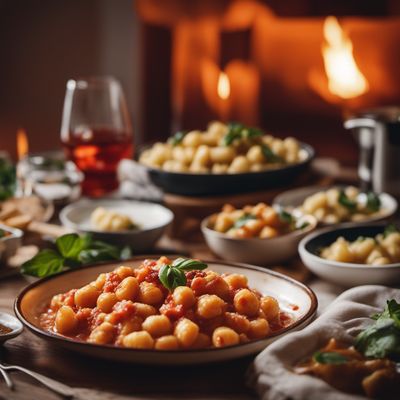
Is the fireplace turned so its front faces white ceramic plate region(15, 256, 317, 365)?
yes

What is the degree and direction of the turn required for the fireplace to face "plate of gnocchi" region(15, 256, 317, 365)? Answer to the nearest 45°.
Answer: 0° — it already faces it

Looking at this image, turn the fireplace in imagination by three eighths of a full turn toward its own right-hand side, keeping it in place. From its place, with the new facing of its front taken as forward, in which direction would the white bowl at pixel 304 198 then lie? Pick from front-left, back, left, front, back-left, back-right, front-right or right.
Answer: back-left

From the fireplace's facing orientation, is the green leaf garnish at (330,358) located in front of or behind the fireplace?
in front

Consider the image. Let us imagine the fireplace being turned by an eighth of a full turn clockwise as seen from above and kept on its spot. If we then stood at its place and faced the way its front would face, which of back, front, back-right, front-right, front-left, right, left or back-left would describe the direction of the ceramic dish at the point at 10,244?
front-left

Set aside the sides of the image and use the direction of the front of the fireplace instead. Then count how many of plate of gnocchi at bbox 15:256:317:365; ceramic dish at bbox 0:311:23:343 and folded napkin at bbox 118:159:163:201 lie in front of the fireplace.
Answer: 3

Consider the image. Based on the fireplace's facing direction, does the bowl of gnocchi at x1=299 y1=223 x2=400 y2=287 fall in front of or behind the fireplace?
in front

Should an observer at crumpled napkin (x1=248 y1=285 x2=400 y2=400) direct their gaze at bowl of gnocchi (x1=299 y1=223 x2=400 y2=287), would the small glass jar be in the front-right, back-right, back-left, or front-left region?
front-left

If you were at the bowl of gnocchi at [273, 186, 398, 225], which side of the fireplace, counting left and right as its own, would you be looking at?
front

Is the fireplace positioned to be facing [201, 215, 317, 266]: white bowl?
yes

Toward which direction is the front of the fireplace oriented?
toward the camera

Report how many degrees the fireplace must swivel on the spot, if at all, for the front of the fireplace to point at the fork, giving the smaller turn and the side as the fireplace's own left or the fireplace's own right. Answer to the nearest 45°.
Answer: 0° — it already faces it

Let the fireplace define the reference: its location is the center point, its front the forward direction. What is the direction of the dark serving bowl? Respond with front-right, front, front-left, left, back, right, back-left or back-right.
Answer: front

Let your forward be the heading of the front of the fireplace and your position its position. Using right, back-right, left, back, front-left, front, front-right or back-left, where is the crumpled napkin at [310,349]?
front

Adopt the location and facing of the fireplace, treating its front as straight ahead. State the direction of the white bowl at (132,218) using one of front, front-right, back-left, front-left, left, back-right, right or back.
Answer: front
